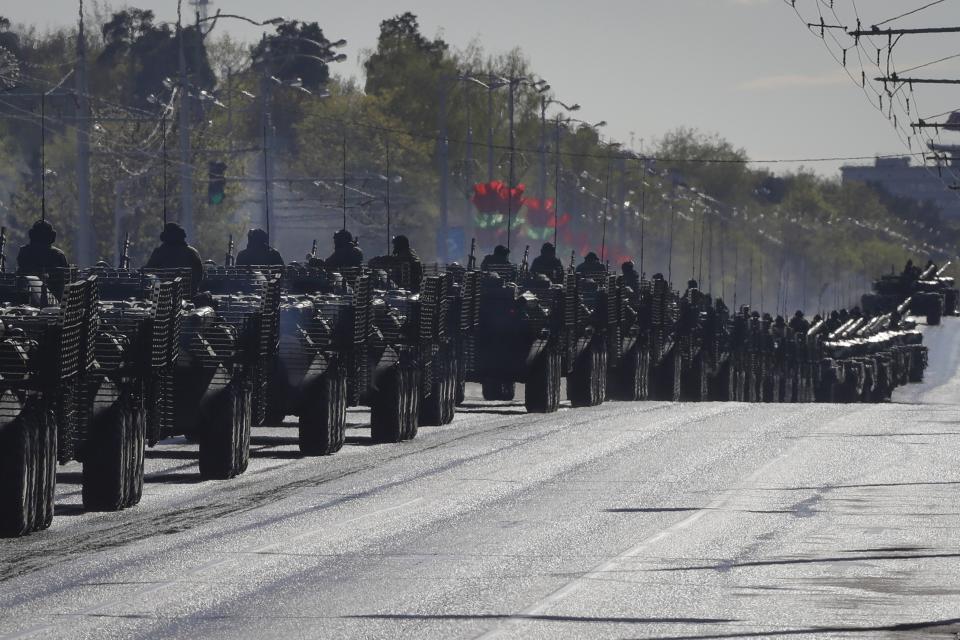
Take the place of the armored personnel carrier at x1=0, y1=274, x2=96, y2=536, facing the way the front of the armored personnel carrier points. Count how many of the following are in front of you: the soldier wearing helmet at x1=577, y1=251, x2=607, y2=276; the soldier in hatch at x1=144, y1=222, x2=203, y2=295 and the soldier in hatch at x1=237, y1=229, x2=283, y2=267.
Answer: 3
